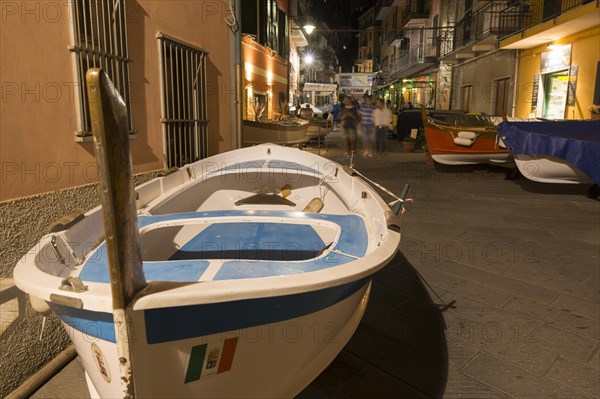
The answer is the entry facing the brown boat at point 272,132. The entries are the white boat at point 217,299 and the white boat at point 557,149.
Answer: the white boat at point 557,149

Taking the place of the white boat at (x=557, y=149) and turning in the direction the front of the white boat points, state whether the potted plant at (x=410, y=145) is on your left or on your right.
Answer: on your right

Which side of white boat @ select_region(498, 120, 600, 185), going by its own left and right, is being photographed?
left

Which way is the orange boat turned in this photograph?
to the viewer's left

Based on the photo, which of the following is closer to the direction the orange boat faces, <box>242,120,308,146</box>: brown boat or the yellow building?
the brown boat

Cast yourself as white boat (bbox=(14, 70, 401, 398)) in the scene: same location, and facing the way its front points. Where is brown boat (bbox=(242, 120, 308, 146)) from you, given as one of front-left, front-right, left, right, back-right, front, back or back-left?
back-right

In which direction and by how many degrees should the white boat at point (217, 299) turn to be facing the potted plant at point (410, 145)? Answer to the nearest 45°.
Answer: approximately 180°

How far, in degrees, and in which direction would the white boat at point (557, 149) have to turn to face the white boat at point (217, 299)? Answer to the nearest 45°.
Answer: approximately 90° to its left

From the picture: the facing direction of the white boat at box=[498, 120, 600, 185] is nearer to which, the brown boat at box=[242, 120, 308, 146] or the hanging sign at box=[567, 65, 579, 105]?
the brown boat

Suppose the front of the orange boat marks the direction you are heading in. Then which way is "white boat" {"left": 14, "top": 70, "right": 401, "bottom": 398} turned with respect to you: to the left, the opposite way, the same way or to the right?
to the left

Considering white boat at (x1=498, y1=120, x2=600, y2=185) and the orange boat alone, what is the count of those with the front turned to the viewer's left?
2
